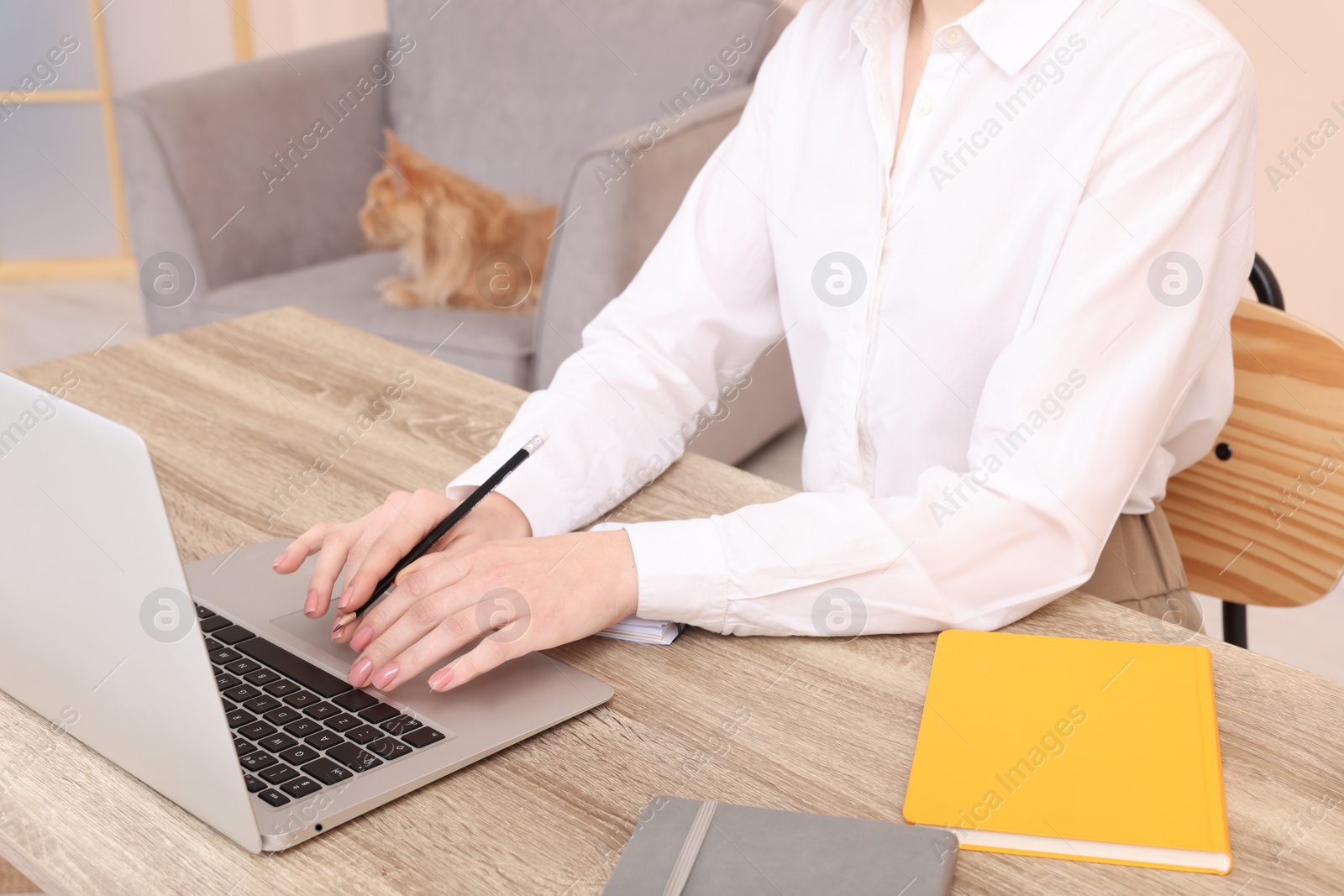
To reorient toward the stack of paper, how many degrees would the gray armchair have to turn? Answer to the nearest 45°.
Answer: approximately 45° to its left

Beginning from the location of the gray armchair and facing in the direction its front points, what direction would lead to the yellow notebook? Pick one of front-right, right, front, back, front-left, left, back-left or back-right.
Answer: front-left

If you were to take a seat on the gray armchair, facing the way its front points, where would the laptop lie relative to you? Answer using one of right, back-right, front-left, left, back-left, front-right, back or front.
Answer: front-left

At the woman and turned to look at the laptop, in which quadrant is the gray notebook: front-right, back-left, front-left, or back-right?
front-left

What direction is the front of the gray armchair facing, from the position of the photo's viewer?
facing the viewer and to the left of the viewer

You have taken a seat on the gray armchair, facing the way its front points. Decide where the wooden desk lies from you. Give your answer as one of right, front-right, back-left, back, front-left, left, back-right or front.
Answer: front-left

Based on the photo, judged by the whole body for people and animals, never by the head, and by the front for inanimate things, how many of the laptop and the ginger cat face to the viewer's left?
1

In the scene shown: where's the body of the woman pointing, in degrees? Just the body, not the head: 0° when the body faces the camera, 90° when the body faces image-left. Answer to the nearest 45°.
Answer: approximately 45°

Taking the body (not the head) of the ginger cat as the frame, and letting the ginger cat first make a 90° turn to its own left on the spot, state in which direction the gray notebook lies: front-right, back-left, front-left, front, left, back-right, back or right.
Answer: front

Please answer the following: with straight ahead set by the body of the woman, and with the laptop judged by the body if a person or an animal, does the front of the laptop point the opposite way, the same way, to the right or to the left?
the opposite way

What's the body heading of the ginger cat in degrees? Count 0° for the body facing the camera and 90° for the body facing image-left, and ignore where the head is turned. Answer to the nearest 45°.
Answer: approximately 90°

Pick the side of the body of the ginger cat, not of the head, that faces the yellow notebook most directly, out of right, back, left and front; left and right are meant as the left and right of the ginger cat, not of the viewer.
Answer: left
